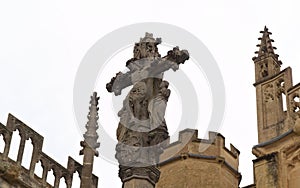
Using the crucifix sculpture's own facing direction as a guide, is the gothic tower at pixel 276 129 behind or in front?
behind

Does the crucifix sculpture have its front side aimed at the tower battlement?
no

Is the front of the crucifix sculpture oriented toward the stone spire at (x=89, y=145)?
no

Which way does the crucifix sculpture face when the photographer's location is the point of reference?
facing the viewer and to the left of the viewer

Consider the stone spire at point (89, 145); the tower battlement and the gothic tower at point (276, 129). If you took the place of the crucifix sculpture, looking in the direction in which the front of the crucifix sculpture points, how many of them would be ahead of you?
0

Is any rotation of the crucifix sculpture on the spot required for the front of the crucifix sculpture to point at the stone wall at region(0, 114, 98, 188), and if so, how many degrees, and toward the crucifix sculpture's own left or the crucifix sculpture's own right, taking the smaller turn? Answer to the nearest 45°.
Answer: approximately 90° to the crucifix sculpture's own right
